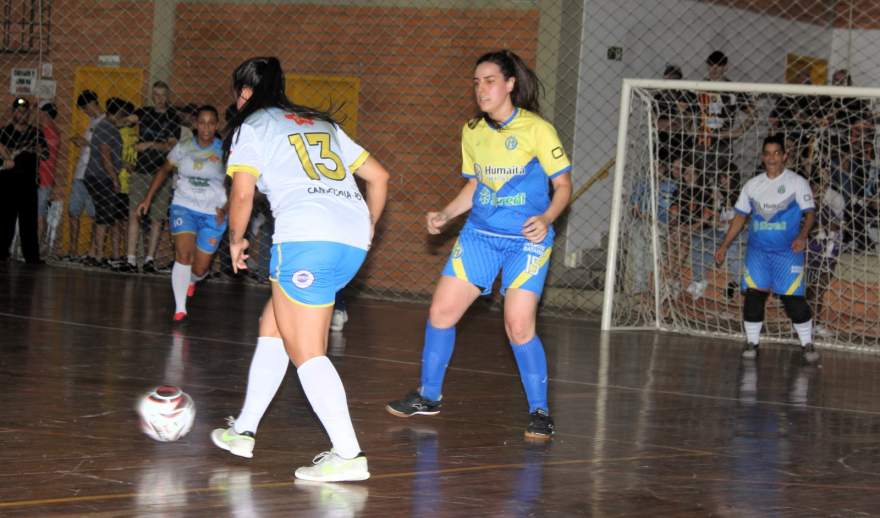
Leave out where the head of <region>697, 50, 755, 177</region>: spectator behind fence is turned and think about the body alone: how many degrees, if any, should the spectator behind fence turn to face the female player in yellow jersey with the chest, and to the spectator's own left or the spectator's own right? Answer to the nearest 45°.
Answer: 0° — they already face them

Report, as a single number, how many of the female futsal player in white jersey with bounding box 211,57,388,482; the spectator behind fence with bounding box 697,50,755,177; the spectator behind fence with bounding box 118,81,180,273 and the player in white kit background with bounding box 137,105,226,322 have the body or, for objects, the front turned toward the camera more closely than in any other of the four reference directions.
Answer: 3

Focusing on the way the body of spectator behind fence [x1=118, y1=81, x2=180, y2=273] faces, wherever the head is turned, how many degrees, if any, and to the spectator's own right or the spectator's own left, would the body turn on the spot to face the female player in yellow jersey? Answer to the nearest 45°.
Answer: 0° — they already face them

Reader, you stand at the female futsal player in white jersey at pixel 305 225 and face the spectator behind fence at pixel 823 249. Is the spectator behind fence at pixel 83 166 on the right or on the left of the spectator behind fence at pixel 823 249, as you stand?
left

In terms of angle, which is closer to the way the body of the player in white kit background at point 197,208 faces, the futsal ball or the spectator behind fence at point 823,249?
the futsal ball

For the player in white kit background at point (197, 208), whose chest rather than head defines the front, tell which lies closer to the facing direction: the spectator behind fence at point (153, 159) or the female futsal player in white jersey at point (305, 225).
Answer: the female futsal player in white jersey

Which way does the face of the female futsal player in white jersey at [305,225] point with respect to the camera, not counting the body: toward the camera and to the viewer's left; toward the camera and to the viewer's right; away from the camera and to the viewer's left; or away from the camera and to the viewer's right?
away from the camera and to the viewer's left

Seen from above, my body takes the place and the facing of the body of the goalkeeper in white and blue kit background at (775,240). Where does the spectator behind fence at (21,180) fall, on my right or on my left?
on my right

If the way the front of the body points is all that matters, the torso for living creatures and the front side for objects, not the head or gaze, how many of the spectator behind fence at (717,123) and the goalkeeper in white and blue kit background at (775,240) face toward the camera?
2
